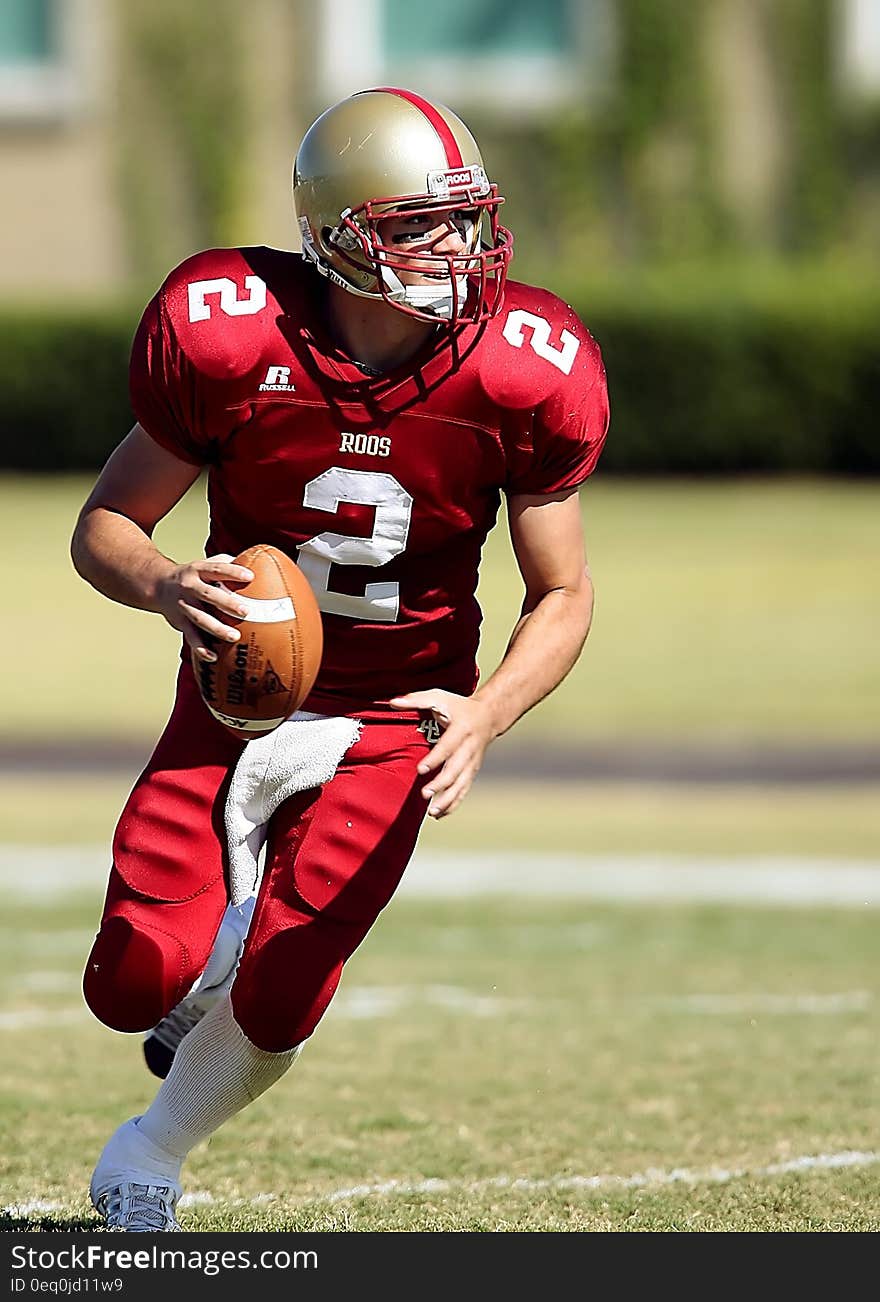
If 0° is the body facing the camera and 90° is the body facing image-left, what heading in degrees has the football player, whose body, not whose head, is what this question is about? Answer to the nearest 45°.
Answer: approximately 0°
